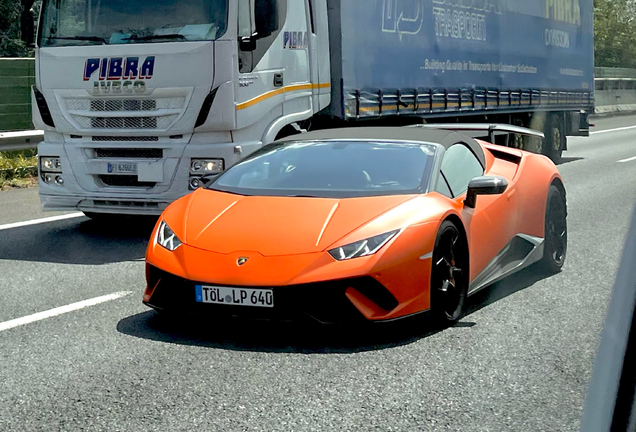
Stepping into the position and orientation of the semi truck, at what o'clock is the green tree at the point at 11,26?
The green tree is roughly at 4 o'clock from the semi truck.

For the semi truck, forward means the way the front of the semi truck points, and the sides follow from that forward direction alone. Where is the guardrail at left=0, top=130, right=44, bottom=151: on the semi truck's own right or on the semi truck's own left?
on the semi truck's own right

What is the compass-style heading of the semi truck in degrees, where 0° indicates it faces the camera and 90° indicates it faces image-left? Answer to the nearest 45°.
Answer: approximately 45°

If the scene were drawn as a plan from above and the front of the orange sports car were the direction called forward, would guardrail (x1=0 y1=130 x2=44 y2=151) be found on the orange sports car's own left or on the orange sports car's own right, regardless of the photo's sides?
on the orange sports car's own right

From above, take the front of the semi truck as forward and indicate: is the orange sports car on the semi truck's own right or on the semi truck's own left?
on the semi truck's own left

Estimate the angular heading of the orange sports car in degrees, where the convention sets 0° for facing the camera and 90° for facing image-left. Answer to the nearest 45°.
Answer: approximately 45°

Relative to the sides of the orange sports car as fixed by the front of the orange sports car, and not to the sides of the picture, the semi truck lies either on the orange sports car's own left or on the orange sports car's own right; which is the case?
on the orange sports car's own right
